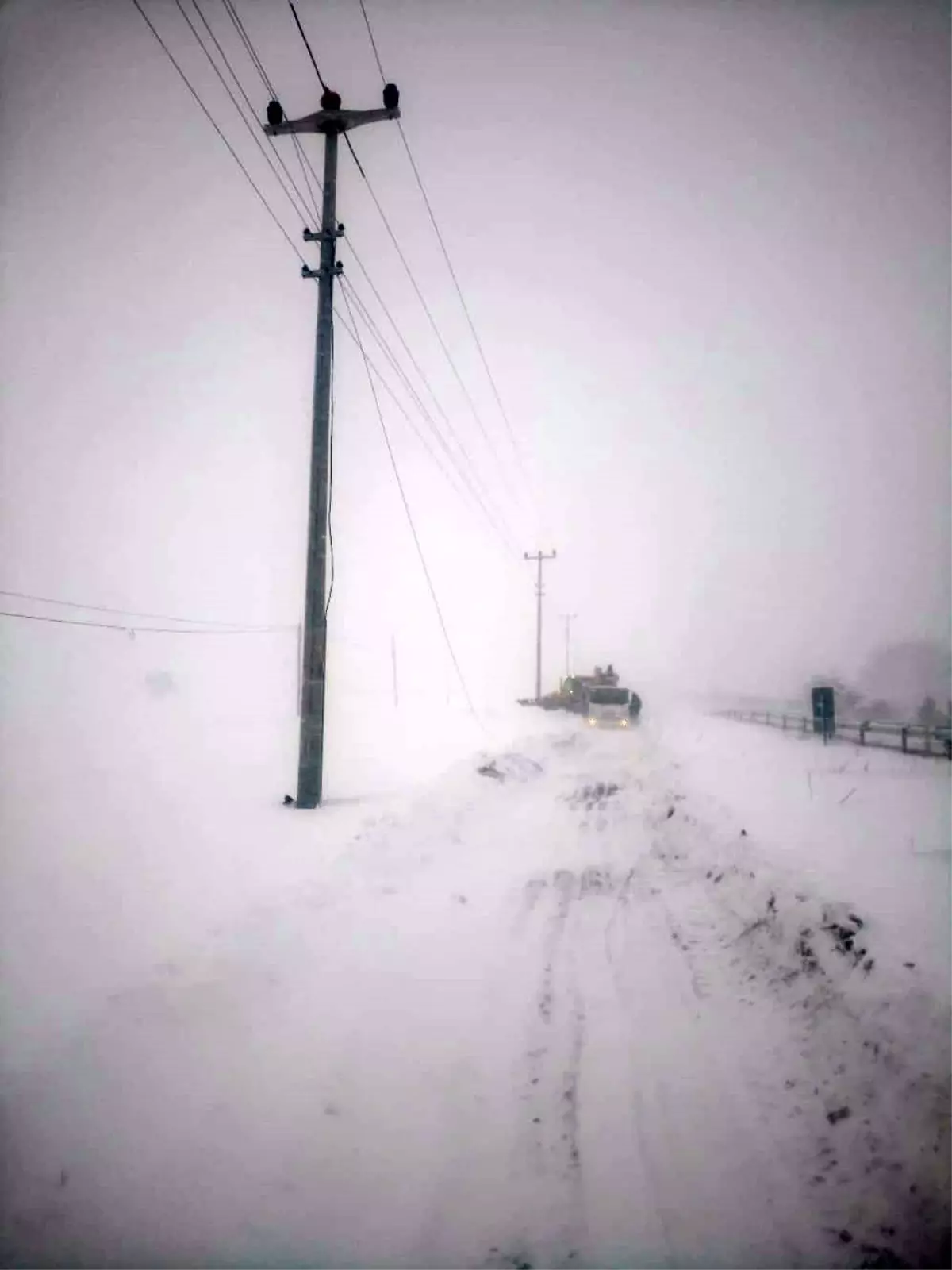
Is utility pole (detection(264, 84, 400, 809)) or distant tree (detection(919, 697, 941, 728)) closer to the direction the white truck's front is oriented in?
the utility pole

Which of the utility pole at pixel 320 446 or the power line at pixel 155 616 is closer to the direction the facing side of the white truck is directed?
the utility pole

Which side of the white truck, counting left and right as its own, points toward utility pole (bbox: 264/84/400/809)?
front

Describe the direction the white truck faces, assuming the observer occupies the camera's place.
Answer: facing the viewer

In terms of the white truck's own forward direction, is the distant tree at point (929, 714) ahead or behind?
behind

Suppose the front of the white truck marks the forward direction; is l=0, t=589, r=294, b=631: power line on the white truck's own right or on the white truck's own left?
on the white truck's own right

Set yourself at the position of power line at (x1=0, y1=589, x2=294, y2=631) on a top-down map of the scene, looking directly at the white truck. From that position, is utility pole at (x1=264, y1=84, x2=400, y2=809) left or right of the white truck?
right
